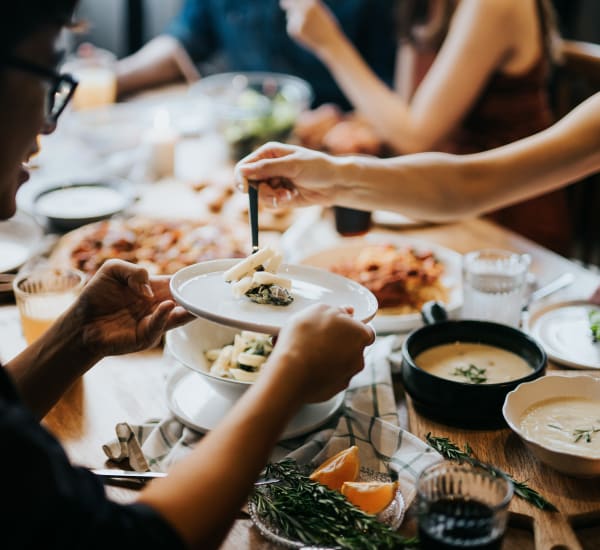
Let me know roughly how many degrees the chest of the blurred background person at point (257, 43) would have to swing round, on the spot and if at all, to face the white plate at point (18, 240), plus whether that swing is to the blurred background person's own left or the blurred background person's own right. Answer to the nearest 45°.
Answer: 0° — they already face it

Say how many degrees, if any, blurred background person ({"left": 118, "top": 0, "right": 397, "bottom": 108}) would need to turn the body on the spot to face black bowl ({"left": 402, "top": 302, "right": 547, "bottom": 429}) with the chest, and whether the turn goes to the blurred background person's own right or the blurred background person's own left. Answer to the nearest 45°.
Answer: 0° — they already face it

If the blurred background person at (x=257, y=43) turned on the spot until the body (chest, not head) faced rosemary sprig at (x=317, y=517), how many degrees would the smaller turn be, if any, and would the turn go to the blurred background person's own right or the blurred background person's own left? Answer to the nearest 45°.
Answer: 0° — they already face it

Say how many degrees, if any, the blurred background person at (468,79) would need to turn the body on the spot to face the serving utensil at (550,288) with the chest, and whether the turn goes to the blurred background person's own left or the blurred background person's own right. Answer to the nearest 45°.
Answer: approximately 90° to the blurred background person's own left

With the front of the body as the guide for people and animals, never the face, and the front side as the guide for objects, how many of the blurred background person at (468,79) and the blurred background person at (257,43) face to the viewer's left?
1

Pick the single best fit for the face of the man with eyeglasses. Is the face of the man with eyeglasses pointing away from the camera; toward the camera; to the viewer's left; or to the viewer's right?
to the viewer's right

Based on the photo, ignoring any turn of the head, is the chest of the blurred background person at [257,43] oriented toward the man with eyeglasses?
yes

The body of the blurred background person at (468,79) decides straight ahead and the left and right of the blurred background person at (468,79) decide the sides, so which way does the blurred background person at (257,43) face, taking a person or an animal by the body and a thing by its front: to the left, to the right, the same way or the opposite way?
to the left

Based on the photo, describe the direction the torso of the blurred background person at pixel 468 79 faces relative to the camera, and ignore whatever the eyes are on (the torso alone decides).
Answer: to the viewer's left

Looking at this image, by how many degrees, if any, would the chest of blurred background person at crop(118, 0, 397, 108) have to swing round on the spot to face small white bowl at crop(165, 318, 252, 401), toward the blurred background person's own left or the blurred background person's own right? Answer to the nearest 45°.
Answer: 0° — they already face it

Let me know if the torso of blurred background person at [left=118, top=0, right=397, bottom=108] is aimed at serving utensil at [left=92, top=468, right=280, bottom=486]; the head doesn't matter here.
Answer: yes
